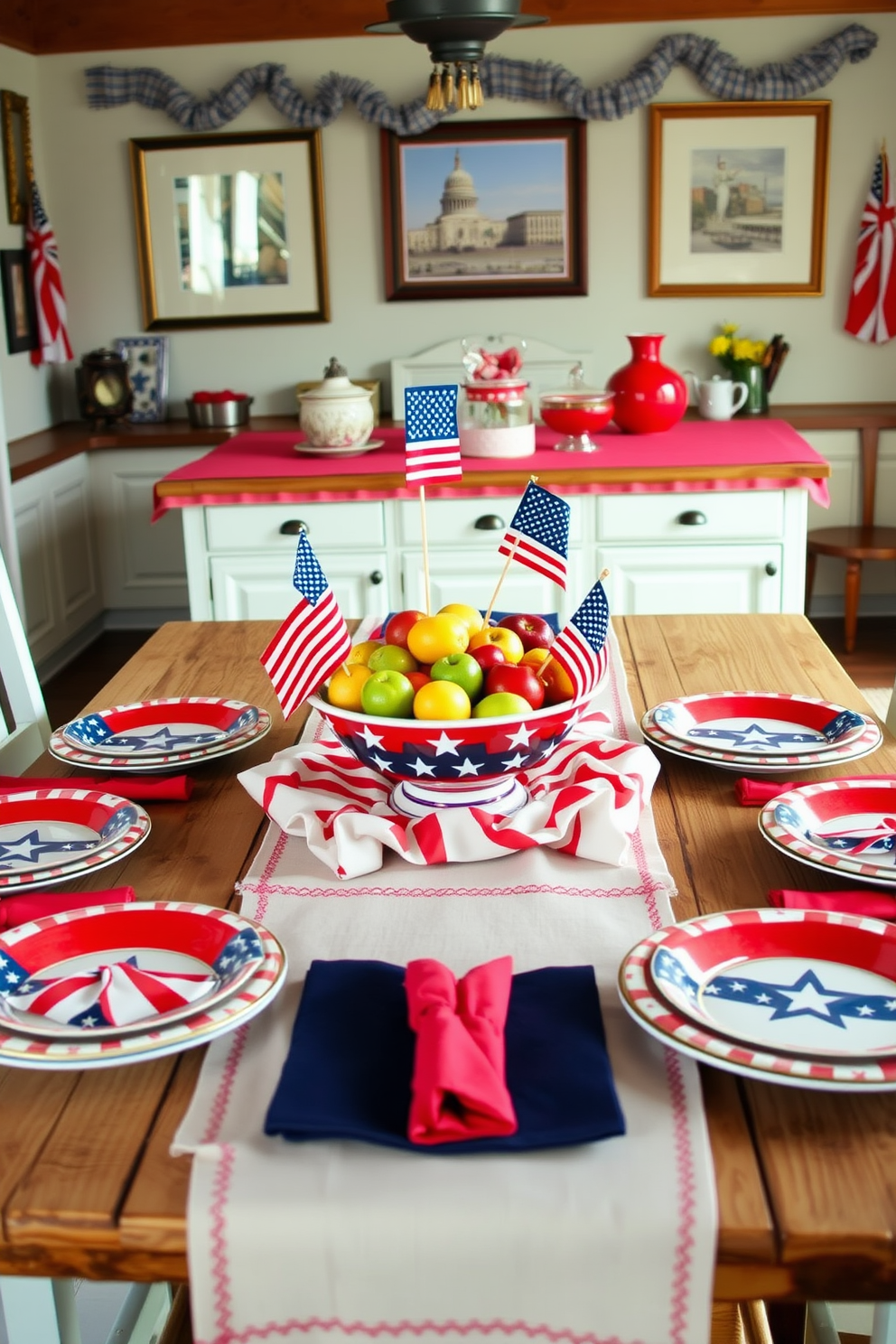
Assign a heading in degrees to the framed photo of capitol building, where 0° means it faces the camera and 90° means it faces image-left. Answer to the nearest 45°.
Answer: approximately 0°

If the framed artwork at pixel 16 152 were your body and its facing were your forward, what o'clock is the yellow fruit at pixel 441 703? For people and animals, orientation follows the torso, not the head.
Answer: The yellow fruit is roughly at 3 o'clock from the framed artwork.

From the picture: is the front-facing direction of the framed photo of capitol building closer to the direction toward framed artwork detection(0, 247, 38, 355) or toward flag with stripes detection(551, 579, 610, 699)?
the flag with stripes

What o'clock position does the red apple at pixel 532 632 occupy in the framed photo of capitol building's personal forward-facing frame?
The red apple is roughly at 12 o'clock from the framed photo of capitol building.

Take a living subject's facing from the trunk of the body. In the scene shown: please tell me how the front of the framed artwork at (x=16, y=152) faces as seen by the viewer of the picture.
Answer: facing to the right of the viewer

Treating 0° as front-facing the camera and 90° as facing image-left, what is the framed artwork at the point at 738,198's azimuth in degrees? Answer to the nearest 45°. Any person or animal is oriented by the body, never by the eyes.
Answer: approximately 0°
